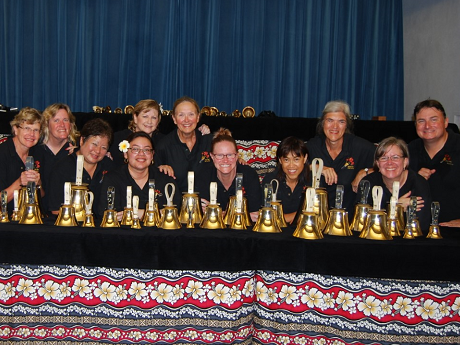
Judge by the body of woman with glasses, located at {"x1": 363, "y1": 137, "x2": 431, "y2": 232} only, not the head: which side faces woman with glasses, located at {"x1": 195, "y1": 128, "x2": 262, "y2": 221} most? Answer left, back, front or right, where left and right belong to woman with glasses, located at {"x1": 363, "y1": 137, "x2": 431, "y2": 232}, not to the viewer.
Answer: right

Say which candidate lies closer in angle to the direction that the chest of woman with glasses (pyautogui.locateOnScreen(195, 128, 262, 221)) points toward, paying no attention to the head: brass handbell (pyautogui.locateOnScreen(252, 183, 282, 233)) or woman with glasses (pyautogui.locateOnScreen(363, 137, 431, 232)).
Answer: the brass handbell

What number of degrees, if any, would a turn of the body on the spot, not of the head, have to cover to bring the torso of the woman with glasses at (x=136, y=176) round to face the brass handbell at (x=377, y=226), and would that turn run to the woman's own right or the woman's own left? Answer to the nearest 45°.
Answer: approximately 45° to the woman's own left

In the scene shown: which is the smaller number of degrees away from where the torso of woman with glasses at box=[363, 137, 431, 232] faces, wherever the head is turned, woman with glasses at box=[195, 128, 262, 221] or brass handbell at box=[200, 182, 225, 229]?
the brass handbell

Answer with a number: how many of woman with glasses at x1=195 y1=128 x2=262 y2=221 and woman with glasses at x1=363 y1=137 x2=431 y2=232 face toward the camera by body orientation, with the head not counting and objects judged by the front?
2

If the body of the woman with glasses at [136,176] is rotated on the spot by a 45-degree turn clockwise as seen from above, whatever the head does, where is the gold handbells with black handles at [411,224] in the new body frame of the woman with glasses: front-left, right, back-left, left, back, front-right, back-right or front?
left

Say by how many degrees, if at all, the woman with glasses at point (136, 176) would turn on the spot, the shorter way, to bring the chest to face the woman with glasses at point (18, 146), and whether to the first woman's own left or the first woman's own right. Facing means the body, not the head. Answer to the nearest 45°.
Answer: approximately 135° to the first woman's own right

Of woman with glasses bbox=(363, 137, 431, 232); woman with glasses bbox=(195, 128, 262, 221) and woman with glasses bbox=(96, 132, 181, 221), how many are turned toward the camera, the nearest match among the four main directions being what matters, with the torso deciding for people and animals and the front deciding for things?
3

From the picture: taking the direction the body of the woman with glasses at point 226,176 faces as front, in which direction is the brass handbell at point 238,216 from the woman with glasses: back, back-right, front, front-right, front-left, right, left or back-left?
front

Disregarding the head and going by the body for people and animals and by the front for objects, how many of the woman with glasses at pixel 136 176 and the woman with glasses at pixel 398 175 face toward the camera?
2

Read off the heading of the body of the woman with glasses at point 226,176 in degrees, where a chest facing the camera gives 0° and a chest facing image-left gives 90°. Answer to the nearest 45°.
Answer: approximately 0°

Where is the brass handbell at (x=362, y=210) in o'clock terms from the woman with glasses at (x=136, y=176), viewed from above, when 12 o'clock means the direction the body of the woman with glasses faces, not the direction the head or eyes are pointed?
The brass handbell is roughly at 10 o'clock from the woman with glasses.
